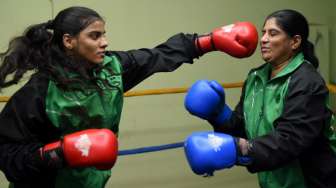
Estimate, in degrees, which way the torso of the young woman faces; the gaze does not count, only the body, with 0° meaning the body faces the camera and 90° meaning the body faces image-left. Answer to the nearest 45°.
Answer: approximately 315°
